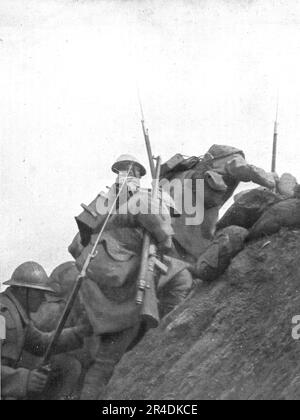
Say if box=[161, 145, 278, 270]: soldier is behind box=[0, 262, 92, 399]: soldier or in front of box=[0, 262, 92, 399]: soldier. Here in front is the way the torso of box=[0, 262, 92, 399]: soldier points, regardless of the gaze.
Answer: in front

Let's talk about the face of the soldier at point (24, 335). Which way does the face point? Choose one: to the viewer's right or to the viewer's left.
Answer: to the viewer's right

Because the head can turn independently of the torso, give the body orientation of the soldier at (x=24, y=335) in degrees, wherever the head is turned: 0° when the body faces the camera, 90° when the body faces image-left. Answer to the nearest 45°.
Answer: approximately 270°
